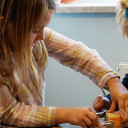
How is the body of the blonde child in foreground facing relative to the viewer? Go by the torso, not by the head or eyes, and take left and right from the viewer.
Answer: facing to the right of the viewer

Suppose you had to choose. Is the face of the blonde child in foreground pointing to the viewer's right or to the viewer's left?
to the viewer's right
